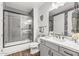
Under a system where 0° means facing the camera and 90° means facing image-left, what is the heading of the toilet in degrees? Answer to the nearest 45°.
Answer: approximately 45°

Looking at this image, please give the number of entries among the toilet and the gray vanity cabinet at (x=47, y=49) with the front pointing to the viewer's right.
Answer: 0

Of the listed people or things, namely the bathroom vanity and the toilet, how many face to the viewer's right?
0
